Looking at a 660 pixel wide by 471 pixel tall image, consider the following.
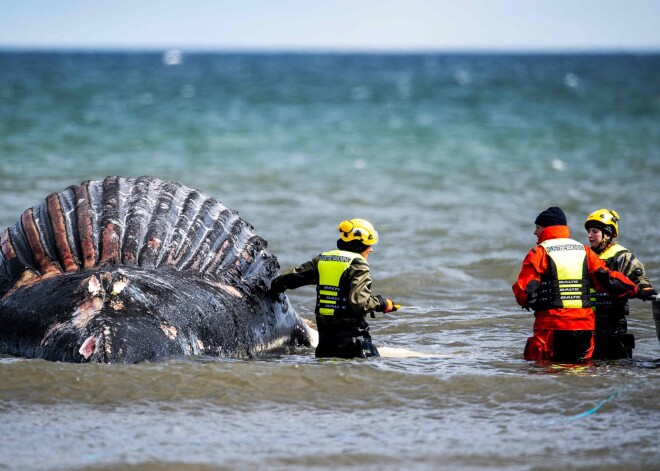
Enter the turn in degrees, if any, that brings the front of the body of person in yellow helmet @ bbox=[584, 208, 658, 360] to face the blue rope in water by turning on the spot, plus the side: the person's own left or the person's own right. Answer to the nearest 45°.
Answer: approximately 45° to the person's own left

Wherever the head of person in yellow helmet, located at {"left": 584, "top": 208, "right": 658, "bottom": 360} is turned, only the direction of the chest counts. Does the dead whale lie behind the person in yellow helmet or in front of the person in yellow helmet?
in front

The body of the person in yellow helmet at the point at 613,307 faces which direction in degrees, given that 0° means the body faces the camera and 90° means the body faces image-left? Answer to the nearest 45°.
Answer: approximately 45°

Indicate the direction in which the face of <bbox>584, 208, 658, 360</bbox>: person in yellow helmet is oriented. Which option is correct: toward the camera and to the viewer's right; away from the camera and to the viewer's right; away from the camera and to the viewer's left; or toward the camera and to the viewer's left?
toward the camera and to the viewer's left
